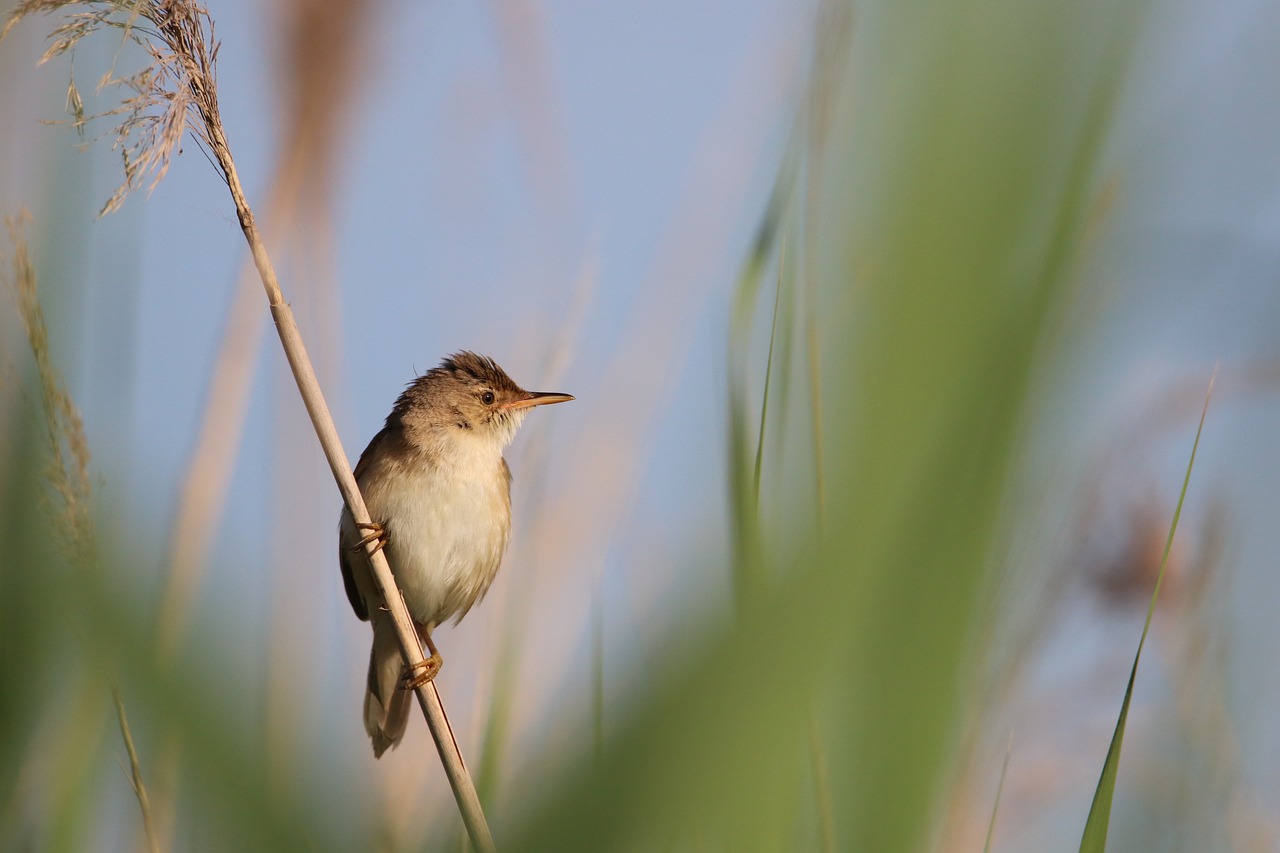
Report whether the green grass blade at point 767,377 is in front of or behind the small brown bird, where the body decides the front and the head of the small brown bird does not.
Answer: in front

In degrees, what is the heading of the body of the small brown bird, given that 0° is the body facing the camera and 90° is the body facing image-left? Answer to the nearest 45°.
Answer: approximately 315°
